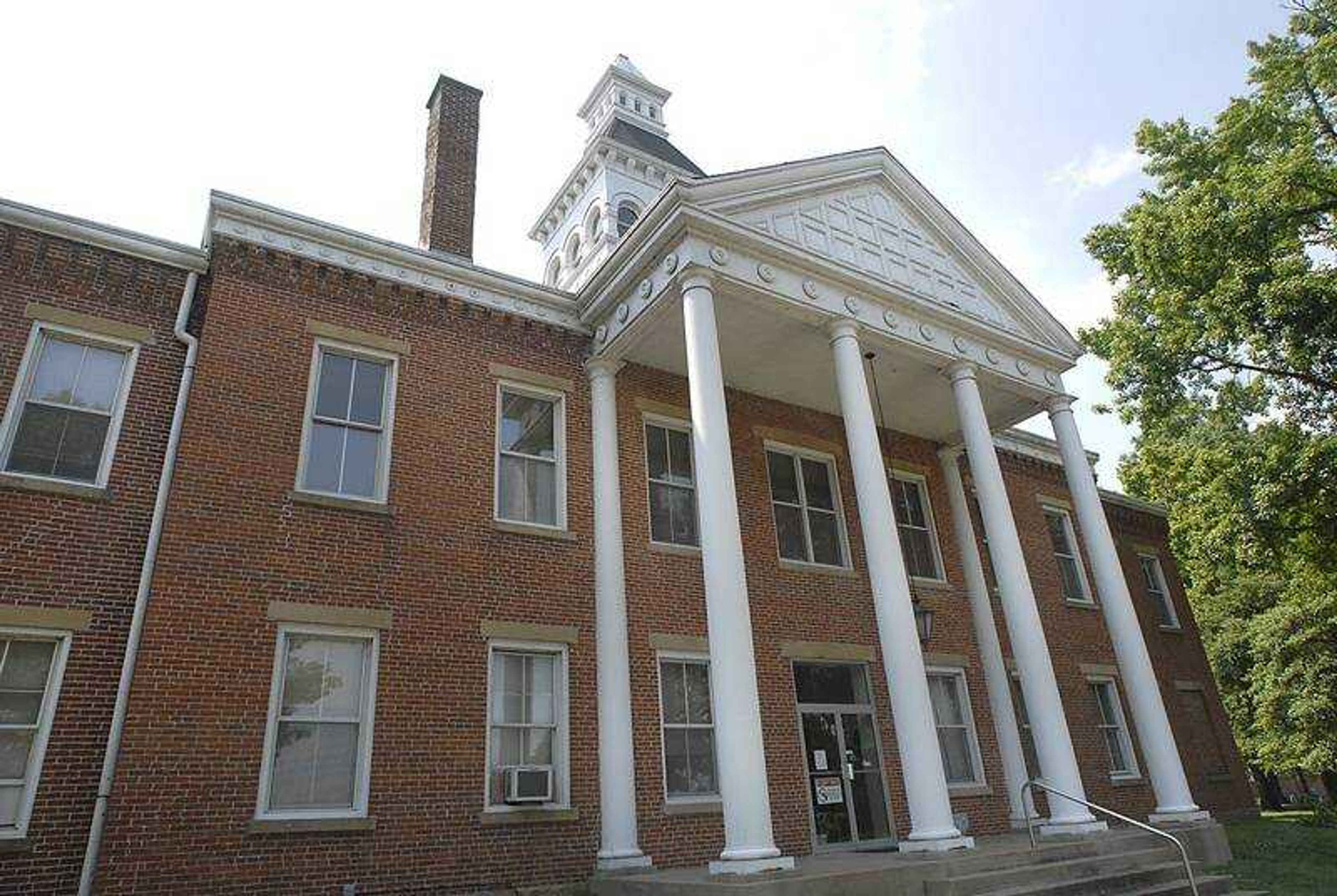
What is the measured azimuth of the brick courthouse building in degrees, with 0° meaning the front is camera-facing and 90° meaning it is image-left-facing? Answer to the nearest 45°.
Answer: approximately 315°

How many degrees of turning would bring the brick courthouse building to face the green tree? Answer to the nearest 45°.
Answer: approximately 45° to its left
